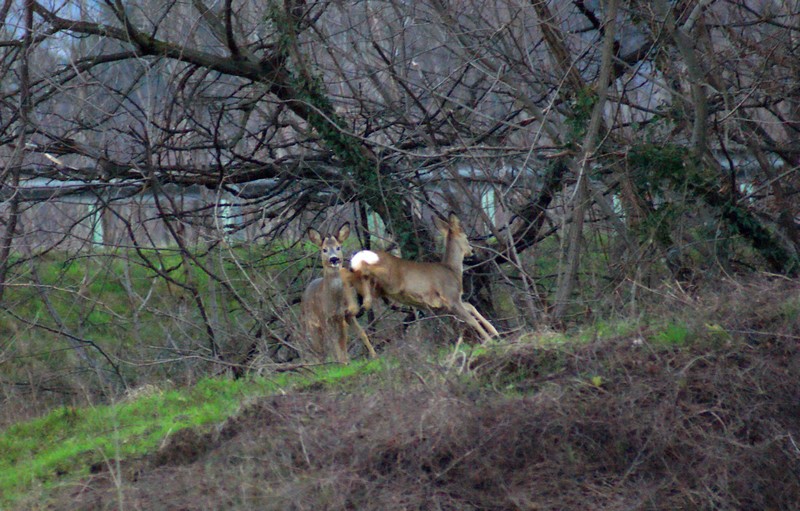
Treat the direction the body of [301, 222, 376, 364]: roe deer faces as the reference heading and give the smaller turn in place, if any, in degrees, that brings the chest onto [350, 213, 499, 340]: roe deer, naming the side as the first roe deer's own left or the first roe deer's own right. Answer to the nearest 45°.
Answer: approximately 45° to the first roe deer's own left

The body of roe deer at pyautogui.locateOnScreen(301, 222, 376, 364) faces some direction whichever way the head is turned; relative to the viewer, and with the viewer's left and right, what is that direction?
facing the viewer and to the right of the viewer

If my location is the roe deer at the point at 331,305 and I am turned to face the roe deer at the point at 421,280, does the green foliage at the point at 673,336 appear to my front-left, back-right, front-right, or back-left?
front-right

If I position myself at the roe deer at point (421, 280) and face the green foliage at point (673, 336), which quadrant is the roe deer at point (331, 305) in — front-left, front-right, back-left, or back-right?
back-right

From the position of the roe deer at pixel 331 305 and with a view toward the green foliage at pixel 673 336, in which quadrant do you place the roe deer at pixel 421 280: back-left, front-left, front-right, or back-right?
front-left
